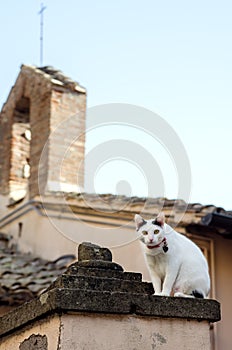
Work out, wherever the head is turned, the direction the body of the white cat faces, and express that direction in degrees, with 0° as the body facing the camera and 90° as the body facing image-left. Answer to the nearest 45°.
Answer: approximately 45°

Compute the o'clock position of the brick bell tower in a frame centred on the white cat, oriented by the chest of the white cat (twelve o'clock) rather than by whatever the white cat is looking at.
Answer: The brick bell tower is roughly at 4 o'clock from the white cat.
